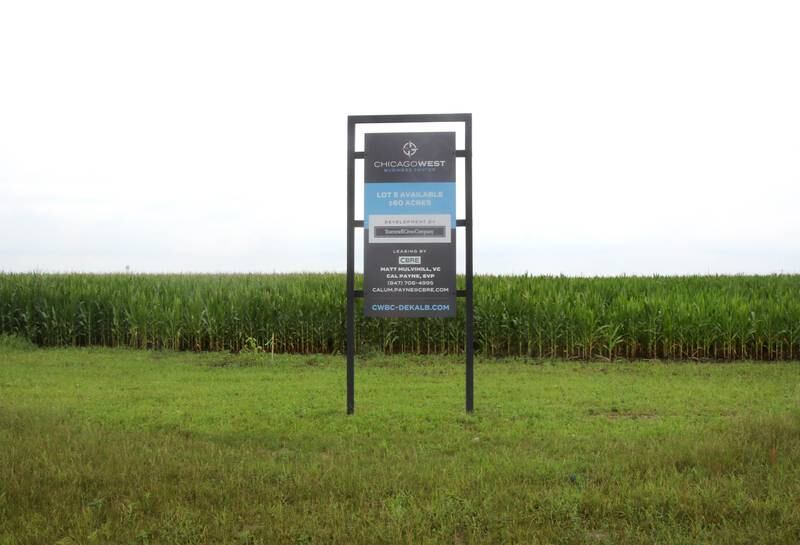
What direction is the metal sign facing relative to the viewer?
toward the camera
